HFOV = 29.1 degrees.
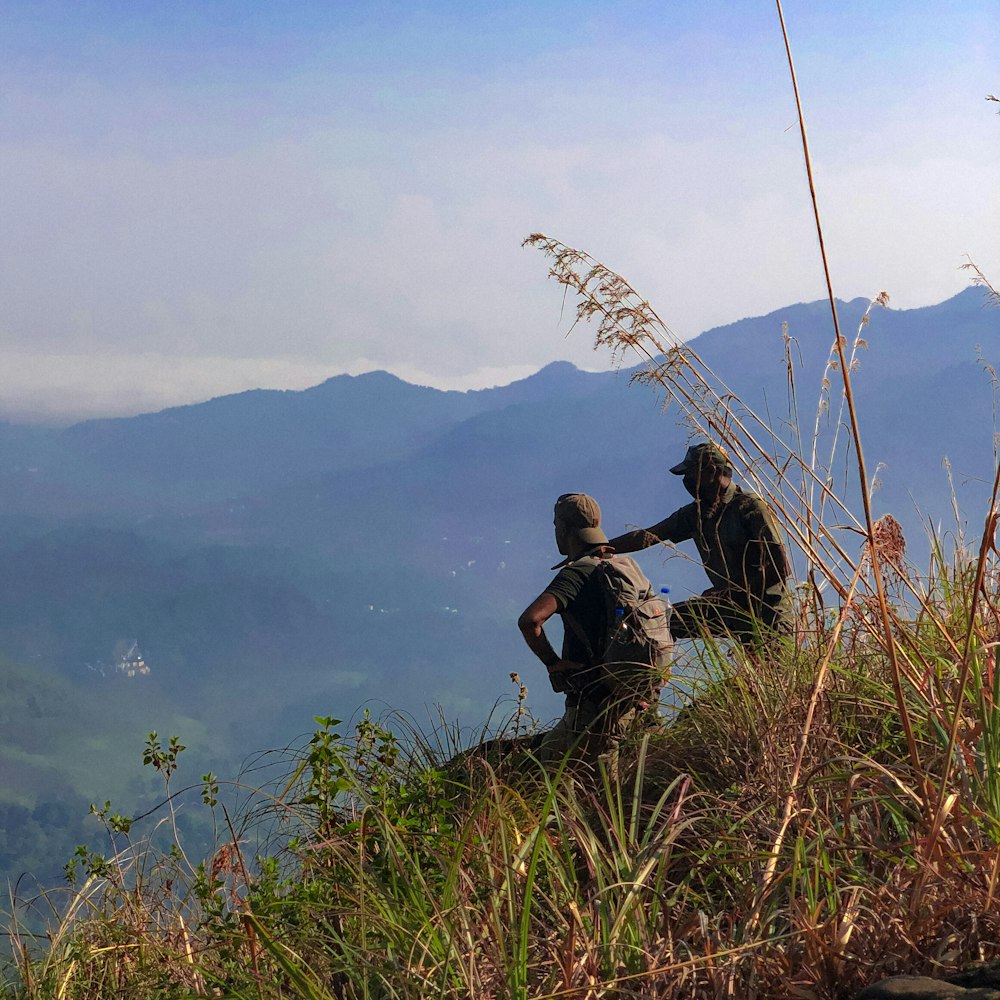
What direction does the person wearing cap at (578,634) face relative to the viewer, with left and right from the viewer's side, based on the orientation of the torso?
facing away from the viewer and to the left of the viewer

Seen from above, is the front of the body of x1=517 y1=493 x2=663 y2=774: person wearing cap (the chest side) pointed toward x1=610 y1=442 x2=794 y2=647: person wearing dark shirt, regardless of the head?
no

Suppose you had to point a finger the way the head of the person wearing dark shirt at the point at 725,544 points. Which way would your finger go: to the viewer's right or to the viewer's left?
to the viewer's left
